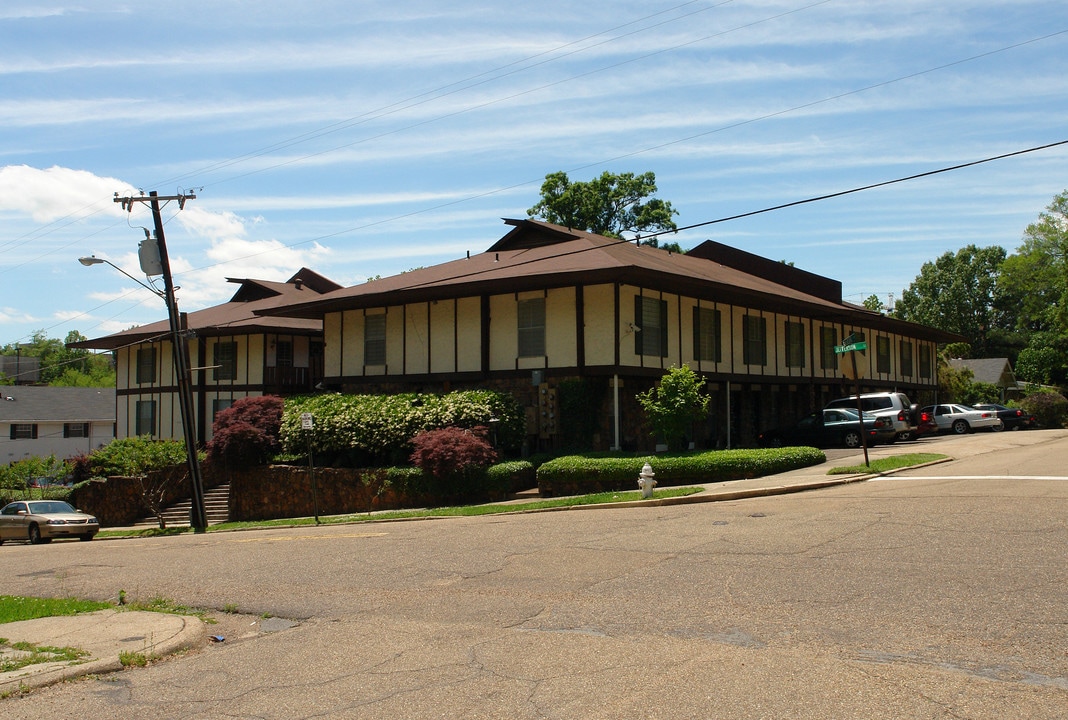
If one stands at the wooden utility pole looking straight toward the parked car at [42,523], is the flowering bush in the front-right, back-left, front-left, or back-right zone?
back-right

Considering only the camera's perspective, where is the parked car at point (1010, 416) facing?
facing away from the viewer and to the left of the viewer

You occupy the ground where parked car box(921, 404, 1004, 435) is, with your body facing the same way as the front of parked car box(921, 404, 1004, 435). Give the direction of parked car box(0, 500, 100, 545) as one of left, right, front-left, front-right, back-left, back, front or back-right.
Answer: left

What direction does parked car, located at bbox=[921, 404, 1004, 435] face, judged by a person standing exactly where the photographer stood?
facing away from the viewer and to the left of the viewer

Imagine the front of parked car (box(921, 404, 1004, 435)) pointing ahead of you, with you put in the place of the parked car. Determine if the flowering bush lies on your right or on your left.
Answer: on your left
